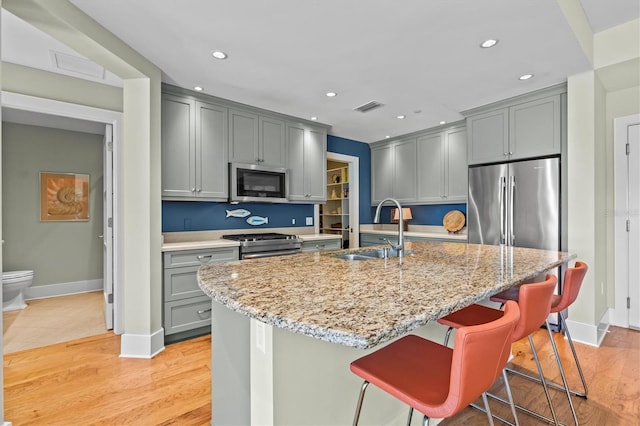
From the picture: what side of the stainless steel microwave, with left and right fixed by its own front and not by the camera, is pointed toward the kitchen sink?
front

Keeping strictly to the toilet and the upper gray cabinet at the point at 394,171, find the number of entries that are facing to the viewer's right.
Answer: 1

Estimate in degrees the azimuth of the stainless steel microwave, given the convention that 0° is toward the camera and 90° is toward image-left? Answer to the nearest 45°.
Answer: approximately 315°

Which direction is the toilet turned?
to the viewer's right

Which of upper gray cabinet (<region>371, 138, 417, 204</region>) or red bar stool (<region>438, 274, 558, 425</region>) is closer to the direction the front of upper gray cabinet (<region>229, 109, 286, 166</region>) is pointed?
the red bar stool

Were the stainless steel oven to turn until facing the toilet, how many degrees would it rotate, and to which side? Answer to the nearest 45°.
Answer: approximately 135° to its right

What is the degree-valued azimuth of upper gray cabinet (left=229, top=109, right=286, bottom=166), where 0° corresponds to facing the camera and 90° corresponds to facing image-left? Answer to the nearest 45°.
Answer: approximately 315°

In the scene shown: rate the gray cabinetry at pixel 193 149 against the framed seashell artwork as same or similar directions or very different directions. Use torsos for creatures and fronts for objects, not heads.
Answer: same or similar directions

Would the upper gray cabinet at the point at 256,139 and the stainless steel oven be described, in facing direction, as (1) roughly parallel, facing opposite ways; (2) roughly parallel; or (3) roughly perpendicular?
roughly parallel

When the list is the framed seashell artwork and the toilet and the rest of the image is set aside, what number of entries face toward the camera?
1
